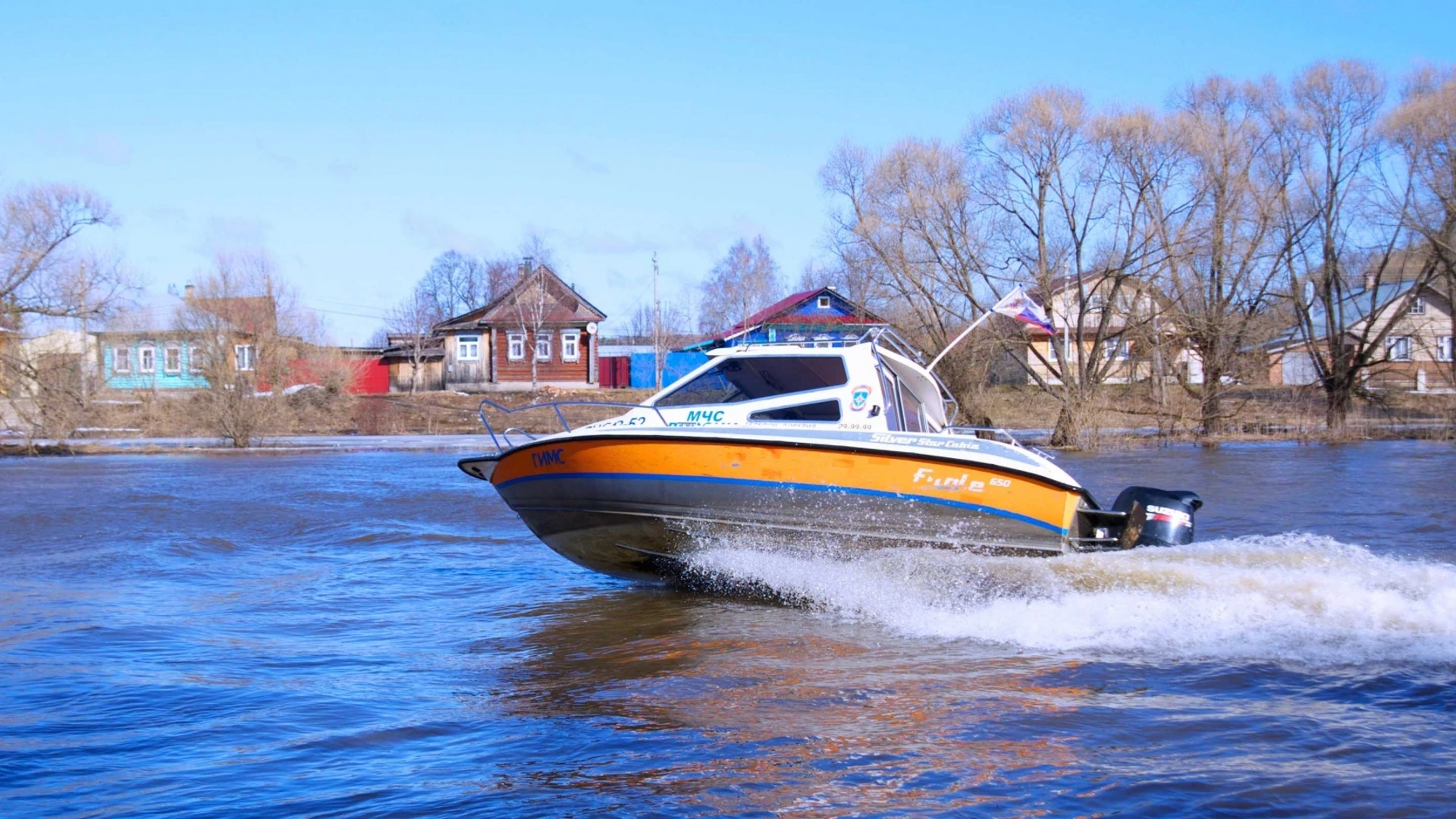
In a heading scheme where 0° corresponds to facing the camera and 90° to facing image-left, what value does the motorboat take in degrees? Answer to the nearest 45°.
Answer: approximately 90°

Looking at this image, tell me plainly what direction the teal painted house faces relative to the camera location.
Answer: facing the viewer

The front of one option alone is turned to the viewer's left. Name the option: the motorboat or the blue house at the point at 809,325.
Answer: the motorboat

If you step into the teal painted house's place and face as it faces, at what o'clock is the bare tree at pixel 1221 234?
The bare tree is roughly at 10 o'clock from the teal painted house.

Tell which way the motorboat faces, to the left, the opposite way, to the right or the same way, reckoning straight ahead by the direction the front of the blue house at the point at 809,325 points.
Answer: to the right

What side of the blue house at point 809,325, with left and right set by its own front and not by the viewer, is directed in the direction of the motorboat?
front

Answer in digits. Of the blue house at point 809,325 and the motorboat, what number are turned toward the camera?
1

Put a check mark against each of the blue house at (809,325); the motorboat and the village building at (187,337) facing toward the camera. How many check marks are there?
2

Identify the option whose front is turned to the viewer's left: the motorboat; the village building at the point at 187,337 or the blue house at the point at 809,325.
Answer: the motorboat

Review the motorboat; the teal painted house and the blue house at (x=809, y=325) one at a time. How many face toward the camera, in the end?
2

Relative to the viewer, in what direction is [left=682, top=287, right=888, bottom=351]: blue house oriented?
toward the camera

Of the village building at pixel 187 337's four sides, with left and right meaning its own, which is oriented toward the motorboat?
front

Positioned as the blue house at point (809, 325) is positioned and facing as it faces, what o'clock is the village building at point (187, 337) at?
The village building is roughly at 4 o'clock from the blue house.

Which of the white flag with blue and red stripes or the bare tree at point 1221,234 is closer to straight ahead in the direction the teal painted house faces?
the white flag with blue and red stripes
